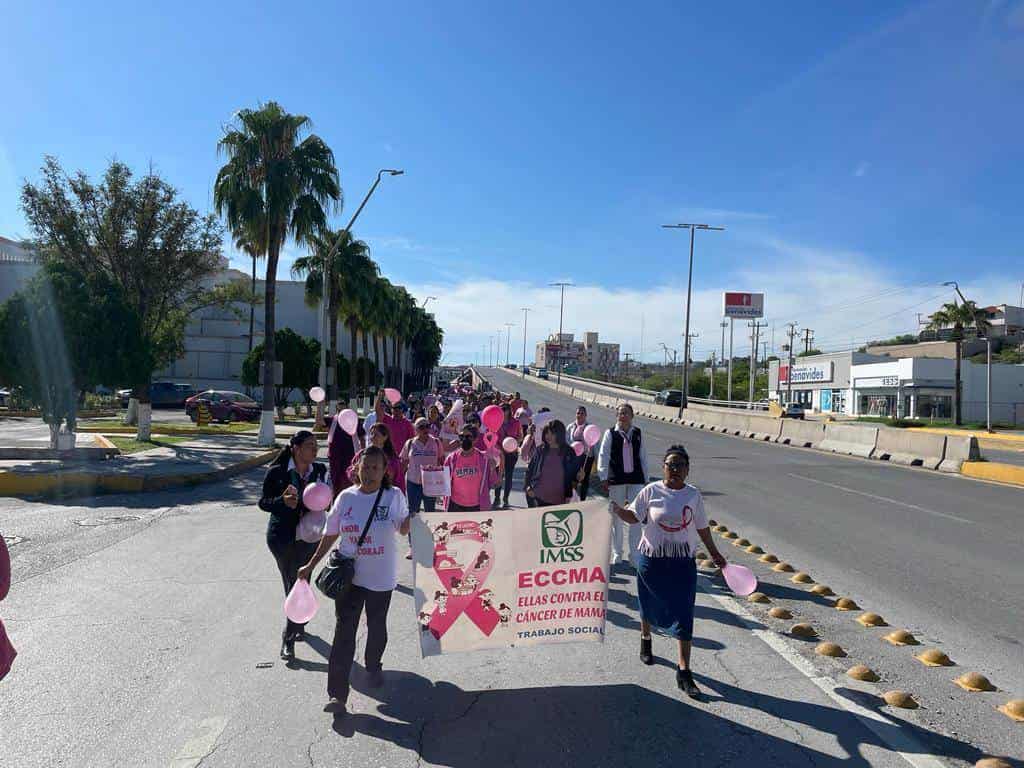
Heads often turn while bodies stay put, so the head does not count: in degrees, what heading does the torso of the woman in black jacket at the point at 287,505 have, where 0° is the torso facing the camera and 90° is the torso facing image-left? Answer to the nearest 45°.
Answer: approximately 315°

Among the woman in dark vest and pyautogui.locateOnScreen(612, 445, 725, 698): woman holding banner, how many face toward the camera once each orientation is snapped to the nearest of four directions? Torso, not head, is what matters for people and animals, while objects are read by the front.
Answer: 2

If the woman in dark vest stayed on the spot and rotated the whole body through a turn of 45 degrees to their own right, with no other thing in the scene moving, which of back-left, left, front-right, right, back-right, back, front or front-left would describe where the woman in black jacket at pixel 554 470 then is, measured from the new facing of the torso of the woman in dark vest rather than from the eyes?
front

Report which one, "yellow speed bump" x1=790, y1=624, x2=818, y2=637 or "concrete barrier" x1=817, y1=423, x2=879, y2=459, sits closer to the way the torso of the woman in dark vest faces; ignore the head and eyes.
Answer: the yellow speed bump

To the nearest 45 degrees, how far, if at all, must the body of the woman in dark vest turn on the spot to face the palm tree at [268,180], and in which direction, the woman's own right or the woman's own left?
approximately 135° to the woman's own right

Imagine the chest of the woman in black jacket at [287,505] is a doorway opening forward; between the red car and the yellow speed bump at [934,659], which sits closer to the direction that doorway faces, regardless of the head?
the yellow speed bump

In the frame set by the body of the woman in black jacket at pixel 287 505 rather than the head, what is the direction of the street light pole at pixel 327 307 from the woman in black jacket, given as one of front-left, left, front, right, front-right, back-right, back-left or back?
back-left

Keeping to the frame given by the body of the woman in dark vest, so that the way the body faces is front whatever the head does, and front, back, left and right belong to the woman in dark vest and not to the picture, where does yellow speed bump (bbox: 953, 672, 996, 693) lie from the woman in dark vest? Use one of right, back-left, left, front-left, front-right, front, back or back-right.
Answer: front-left

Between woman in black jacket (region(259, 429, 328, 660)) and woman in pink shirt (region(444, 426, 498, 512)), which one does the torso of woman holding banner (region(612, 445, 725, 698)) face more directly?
the woman in black jacket

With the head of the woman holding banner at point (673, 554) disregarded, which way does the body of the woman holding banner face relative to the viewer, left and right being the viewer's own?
facing the viewer

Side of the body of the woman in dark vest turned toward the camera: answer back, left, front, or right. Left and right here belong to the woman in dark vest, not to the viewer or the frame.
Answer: front
